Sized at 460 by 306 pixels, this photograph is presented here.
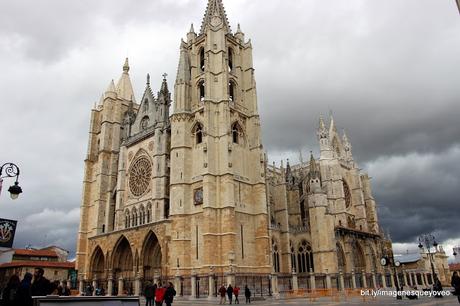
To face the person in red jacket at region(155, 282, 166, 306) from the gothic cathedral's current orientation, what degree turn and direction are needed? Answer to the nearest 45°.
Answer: approximately 45° to its left

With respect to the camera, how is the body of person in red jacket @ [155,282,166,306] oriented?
away from the camera

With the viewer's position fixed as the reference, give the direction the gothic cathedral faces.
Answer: facing the viewer and to the left of the viewer

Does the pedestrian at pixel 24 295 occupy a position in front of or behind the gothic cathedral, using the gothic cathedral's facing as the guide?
in front

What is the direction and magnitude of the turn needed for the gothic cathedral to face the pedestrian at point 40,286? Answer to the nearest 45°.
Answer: approximately 45° to its left

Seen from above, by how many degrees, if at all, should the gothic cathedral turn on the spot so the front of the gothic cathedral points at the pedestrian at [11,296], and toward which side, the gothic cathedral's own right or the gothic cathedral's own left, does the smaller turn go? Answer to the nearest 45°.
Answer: approximately 45° to the gothic cathedral's own left

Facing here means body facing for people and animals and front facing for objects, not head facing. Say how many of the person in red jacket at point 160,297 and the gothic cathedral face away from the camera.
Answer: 1
